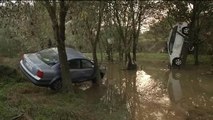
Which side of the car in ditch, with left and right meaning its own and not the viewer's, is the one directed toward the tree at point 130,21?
front

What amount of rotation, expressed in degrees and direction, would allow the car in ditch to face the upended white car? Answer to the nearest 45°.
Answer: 0° — it already faces it

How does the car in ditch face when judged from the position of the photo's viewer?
facing away from the viewer and to the right of the viewer
